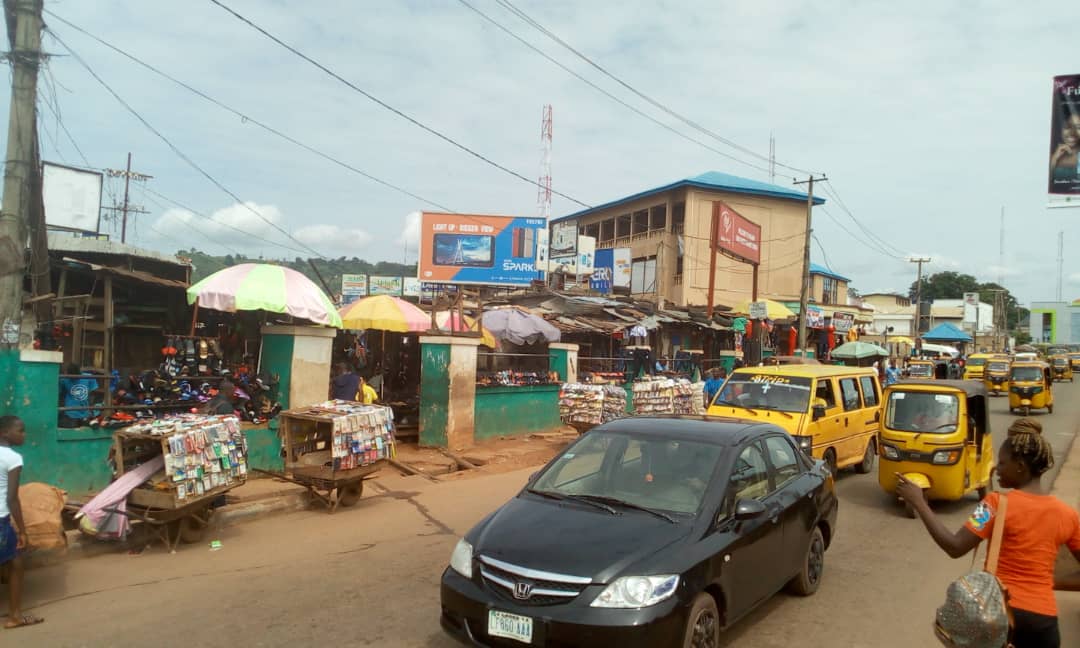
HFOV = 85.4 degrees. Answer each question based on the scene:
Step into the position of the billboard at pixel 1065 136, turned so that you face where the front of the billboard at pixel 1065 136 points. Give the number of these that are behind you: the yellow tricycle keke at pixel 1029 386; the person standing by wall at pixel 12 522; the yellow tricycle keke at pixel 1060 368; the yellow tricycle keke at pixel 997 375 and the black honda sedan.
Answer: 3

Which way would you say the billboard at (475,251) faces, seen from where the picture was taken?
facing the viewer

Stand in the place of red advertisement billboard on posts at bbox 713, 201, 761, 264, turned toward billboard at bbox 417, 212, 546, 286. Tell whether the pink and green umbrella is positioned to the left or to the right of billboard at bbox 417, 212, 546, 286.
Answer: left

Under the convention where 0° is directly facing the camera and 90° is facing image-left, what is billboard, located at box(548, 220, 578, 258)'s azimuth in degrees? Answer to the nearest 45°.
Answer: approximately 0°

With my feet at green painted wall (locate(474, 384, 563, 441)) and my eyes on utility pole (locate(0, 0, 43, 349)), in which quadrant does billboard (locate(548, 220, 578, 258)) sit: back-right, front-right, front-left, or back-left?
back-right

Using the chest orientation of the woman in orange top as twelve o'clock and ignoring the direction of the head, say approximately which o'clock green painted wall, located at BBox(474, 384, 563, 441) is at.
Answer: The green painted wall is roughly at 12 o'clock from the woman in orange top.

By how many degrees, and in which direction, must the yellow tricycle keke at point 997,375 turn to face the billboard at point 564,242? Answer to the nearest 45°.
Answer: approximately 90° to its right

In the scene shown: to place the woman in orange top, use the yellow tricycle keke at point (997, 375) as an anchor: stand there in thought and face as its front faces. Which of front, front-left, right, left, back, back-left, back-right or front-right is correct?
front

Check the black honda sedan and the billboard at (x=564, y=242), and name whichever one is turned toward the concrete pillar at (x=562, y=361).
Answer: the billboard

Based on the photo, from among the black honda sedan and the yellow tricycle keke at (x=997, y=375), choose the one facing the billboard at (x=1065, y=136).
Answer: the yellow tricycle keke

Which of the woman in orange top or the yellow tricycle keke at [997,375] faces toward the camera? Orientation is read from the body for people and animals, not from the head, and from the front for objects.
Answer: the yellow tricycle keke

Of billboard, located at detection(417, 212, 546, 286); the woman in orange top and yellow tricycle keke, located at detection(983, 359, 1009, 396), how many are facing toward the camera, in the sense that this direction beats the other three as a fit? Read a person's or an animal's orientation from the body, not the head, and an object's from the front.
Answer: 2

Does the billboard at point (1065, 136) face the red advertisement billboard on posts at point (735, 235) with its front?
no

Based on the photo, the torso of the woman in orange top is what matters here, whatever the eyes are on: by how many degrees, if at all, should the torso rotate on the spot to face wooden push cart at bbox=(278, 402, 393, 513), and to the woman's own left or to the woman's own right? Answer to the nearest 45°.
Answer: approximately 45° to the woman's own left

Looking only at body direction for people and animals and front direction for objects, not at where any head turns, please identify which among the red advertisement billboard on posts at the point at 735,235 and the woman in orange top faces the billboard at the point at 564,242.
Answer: the woman in orange top

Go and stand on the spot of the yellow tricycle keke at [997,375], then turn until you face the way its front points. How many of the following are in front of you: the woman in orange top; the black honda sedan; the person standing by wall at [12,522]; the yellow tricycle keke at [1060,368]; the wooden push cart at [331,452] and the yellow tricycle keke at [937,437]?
5

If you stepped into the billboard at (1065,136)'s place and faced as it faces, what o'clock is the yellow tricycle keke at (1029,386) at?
The yellow tricycle keke is roughly at 6 o'clock from the billboard.

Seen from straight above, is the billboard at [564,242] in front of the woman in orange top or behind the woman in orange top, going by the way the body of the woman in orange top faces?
in front

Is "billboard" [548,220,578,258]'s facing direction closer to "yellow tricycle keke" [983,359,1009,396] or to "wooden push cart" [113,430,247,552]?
the wooden push cart

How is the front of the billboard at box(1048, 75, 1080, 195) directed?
toward the camera

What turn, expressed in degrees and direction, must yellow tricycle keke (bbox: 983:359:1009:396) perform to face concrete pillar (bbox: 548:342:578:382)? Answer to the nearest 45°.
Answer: approximately 45° to its right
